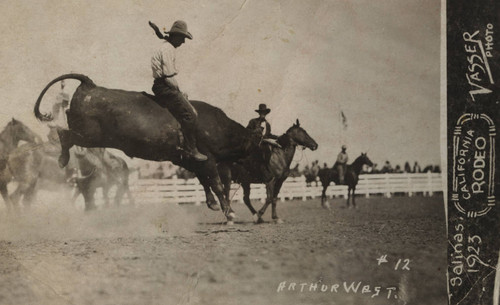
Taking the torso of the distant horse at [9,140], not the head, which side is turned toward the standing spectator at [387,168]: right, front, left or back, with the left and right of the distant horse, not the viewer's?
front

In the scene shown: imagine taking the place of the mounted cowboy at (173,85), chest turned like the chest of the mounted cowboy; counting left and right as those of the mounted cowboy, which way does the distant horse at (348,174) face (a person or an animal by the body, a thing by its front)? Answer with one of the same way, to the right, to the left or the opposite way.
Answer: the same way

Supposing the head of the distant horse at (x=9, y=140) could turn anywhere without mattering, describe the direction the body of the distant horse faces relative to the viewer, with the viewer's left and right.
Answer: facing to the right of the viewer

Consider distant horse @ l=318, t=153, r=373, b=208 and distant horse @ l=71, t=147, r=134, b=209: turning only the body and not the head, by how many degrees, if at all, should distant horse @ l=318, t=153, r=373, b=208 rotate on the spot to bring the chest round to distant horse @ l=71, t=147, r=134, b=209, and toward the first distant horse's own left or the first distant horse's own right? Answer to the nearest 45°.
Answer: approximately 135° to the first distant horse's own right

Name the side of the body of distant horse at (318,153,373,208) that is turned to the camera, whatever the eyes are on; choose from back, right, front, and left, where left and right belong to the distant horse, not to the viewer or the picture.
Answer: right

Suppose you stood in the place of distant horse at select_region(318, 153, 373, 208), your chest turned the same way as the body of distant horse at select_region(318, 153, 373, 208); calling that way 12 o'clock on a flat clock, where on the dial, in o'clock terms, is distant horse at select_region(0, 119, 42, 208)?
distant horse at select_region(0, 119, 42, 208) is roughly at 5 o'clock from distant horse at select_region(318, 153, 373, 208).

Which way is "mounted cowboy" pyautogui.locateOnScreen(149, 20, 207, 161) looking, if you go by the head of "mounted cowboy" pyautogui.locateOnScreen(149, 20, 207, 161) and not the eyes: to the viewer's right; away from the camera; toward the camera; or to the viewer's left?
to the viewer's right

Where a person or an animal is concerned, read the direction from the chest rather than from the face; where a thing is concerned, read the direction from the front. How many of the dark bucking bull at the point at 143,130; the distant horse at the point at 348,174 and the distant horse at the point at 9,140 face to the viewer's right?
3

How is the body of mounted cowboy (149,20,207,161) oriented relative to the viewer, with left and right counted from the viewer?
facing to the right of the viewer

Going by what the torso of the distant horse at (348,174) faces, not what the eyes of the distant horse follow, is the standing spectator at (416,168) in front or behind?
in front

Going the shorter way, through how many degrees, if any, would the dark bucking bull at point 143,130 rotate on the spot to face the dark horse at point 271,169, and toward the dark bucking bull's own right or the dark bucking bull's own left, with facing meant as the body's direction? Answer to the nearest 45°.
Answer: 0° — it already faces it

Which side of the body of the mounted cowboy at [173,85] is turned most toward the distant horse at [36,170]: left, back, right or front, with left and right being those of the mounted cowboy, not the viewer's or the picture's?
back

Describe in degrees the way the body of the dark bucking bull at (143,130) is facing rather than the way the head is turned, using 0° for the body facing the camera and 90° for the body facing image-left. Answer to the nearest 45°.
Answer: approximately 270°

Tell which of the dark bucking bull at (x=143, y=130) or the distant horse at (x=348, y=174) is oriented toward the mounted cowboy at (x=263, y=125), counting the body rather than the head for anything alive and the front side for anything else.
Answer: the dark bucking bull

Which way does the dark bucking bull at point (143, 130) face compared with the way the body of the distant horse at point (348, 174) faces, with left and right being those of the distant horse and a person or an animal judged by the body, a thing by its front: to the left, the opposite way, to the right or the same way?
the same way
